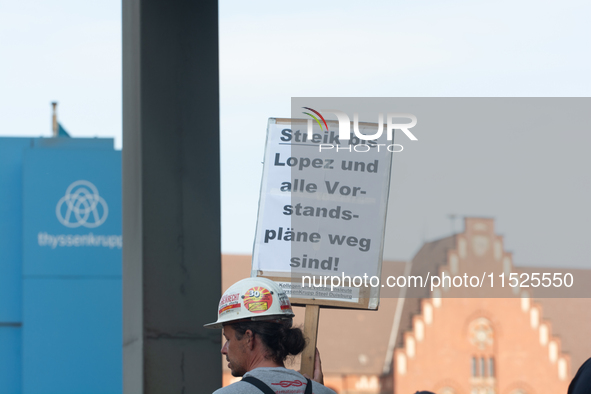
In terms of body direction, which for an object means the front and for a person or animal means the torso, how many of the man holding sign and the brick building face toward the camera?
1

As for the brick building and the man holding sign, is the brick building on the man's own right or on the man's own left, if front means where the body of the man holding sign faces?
on the man's own right

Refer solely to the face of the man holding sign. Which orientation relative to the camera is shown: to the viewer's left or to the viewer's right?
to the viewer's left

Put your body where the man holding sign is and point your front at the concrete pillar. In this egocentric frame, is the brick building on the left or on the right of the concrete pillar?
right

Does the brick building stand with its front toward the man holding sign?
yes

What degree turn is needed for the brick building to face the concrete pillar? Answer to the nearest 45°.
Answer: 0° — it already faces it

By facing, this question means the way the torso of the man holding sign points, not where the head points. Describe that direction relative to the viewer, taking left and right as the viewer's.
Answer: facing away from the viewer and to the left of the viewer

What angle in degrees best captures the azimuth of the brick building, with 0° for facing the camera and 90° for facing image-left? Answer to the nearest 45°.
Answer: approximately 0°
